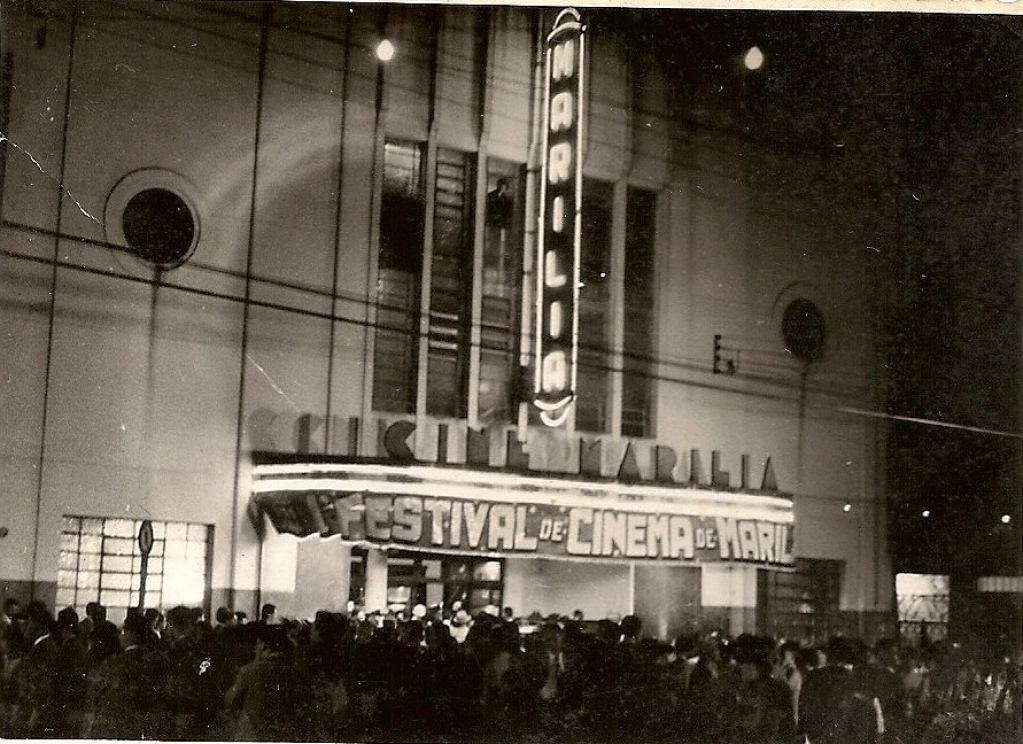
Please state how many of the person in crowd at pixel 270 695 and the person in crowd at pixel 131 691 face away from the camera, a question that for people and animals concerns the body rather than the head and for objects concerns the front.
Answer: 2

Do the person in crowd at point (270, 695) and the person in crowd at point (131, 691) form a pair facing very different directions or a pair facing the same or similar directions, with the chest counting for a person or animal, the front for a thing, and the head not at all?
same or similar directions

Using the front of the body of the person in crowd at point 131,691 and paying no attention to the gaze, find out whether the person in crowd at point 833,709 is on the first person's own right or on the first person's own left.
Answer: on the first person's own right

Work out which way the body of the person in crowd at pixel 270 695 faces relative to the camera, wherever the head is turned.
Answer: away from the camera

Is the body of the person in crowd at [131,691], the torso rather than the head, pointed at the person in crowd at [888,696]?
no

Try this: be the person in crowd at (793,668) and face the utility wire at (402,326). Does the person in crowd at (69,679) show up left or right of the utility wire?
left

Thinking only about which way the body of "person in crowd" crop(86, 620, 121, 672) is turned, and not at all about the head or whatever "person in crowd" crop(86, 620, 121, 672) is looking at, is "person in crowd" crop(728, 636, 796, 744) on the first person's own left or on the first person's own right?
on the first person's own right

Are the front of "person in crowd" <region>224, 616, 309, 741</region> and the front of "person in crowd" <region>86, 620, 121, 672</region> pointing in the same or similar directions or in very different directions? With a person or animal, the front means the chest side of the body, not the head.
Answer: same or similar directions

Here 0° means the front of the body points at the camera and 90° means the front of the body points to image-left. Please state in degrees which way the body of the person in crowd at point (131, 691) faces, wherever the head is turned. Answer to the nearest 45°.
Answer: approximately 180°

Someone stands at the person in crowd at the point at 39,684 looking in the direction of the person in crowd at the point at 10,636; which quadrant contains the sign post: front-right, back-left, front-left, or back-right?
front-right

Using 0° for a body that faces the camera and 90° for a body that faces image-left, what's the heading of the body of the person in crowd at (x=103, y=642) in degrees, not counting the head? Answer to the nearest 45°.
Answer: approximately 180°

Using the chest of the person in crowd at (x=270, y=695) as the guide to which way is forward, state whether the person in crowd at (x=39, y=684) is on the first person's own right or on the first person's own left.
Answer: on the first person's own left
